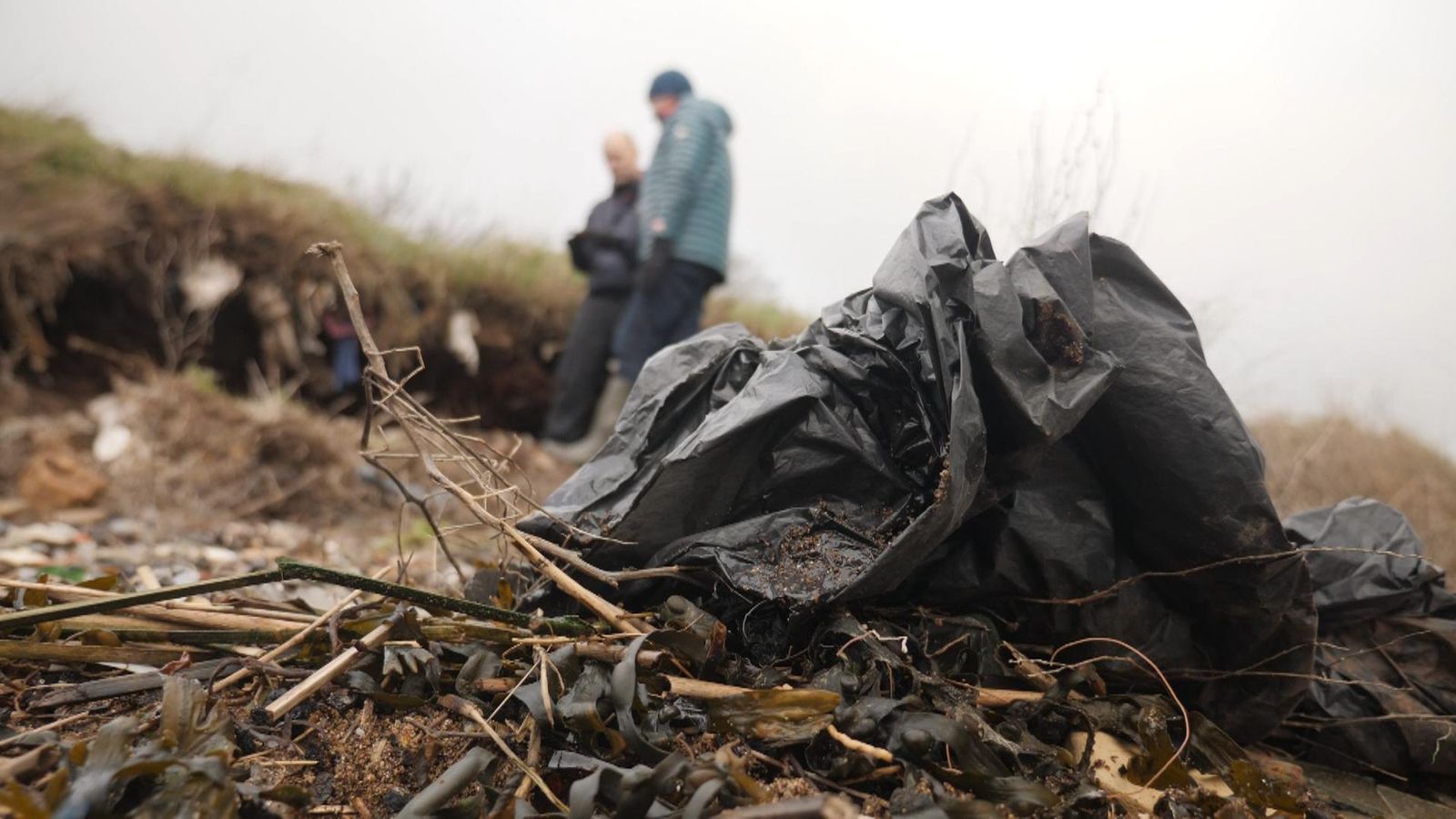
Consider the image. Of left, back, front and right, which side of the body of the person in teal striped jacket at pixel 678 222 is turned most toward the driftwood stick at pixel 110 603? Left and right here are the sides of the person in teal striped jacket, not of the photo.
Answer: left

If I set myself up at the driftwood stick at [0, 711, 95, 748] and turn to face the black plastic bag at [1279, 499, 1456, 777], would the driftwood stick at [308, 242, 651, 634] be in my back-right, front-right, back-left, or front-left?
front-left

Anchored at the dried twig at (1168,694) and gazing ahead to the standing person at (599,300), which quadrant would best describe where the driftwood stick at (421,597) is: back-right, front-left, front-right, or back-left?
front-left

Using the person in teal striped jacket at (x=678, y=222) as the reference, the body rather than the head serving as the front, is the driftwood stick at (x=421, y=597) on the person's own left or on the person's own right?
on the person's own left

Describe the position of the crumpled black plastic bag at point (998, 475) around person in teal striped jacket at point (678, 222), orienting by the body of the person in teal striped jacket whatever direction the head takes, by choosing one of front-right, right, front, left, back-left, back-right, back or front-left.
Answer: left

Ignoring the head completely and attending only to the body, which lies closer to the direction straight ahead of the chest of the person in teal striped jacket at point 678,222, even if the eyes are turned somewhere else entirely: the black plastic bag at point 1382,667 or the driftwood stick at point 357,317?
the driftwood stick

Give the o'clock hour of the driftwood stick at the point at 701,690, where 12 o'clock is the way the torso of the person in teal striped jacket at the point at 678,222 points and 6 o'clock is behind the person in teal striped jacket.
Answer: The driftwood stick is roughly at 9 o'clock from the person in teal striped jacket.

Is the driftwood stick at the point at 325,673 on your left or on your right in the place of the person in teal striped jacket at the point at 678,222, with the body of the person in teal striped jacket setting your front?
on your left

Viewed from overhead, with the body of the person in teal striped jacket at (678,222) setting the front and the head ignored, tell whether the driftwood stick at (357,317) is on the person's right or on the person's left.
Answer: on the person's left

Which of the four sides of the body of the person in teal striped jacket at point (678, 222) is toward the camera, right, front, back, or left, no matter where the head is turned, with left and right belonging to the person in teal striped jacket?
left

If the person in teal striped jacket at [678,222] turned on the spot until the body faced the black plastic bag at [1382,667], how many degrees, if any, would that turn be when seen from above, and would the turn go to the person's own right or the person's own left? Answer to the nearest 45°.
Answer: approximately 135° to the person's own left
